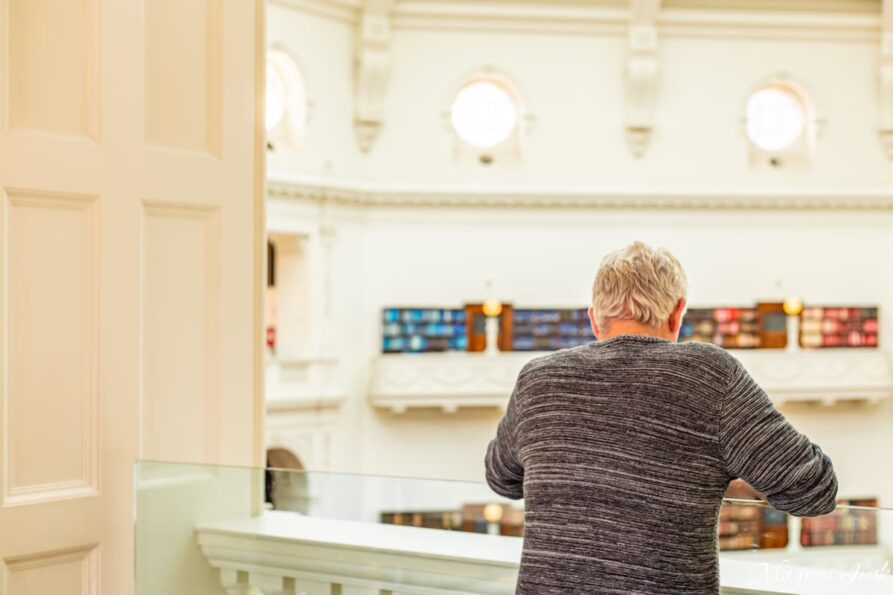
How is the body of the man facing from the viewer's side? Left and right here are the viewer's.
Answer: facing away from the viewer

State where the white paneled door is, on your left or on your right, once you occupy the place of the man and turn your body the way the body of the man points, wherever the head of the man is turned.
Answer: on your left

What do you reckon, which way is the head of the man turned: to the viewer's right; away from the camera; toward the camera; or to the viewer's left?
away from the camera
